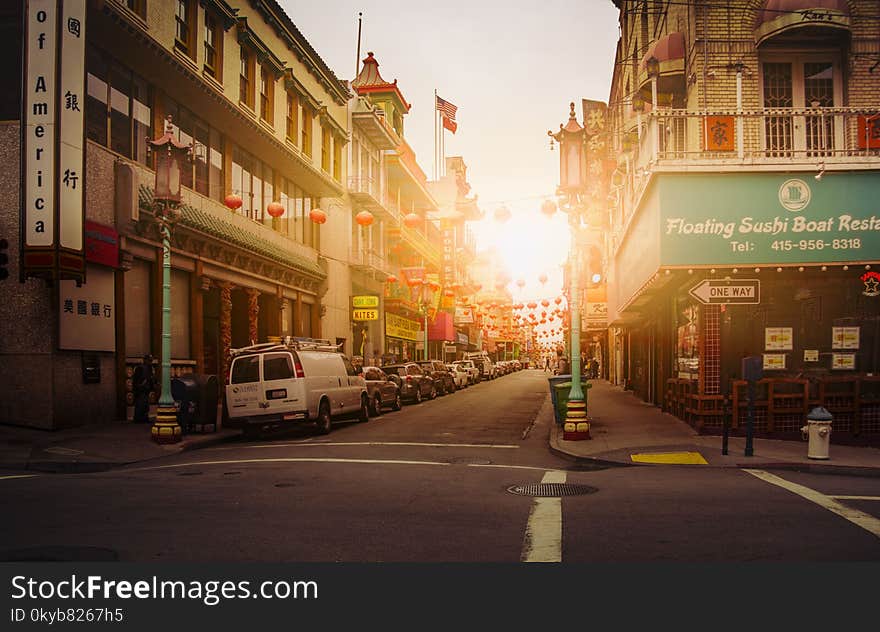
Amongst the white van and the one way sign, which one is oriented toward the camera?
the one way sign

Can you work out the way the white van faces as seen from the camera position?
facing away from the viewer and to the right of the viewer

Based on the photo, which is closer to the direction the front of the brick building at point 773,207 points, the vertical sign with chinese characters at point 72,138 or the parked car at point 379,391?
the vertical sign with chinese characters

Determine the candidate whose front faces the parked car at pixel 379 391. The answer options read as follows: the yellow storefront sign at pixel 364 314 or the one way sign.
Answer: the yellow storefront sign

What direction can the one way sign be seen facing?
toward the camera

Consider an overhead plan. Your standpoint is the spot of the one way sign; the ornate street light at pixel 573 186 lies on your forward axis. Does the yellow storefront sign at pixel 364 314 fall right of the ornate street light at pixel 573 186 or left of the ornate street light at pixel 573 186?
right
